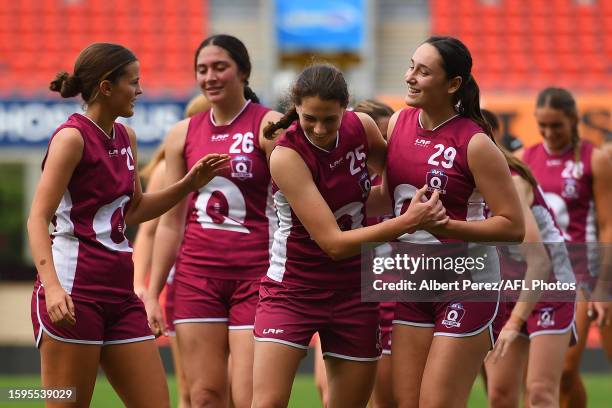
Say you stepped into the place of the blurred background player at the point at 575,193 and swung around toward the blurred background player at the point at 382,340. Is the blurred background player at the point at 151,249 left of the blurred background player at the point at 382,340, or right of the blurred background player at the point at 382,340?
right

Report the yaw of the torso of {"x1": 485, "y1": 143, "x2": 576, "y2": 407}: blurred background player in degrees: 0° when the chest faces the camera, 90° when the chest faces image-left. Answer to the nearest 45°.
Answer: approximately 45°

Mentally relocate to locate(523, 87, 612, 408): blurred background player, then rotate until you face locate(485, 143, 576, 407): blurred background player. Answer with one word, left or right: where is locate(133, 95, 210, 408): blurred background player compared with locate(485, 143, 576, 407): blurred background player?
right

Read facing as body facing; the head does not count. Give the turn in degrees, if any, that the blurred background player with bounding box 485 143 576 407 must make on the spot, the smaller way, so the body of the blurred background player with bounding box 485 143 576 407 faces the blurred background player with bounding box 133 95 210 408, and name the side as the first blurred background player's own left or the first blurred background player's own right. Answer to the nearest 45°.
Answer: approximately 45° to the first blurred background player's own right

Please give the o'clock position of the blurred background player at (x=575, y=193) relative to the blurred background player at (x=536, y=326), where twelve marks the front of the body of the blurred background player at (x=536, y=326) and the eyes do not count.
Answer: the blurred background player at (x=575, y=193) is roughly at 5 o'clock from the blurred background player at (x=536, y=326).
